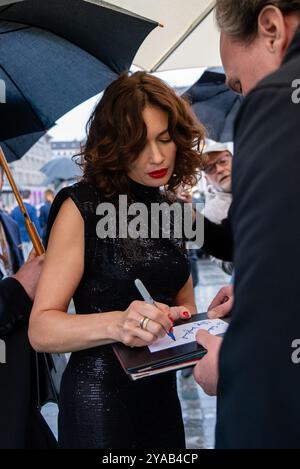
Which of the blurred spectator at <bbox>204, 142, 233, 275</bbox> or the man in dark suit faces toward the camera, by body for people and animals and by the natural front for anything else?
the blurred spectator

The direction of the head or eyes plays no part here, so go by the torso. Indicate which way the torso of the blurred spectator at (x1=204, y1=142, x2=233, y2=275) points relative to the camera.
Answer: toward the camera

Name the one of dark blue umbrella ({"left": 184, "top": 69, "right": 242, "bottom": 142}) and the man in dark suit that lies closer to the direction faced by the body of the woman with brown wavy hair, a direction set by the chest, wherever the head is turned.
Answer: the man in dark suit

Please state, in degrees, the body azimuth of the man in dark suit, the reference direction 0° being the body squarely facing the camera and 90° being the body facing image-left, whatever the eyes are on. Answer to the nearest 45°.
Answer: approximately 135°

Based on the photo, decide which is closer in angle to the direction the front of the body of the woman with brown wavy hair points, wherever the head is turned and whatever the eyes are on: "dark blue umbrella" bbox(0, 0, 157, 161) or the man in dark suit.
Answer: the man in dark suit

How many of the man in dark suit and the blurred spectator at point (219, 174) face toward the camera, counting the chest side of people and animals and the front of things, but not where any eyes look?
1

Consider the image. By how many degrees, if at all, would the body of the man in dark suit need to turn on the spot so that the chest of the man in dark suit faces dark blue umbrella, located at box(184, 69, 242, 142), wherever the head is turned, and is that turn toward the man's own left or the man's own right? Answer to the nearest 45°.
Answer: approximately 45° to the man's own right

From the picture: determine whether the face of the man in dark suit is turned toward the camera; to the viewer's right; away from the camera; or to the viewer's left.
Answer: to the viewer's left
